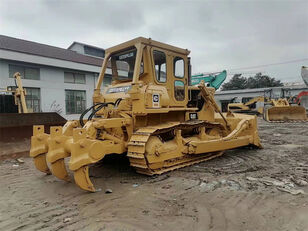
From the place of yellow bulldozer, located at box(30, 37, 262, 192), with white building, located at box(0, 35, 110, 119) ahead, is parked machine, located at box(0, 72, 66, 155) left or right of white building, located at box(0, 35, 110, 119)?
left

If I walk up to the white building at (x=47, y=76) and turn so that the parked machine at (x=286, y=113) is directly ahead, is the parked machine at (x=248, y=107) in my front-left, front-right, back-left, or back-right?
front-left

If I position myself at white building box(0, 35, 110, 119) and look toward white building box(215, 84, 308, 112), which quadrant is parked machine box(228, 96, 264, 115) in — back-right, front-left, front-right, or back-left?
front-right

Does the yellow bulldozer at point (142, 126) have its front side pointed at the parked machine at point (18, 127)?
no

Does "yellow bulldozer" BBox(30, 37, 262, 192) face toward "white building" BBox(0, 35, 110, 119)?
no

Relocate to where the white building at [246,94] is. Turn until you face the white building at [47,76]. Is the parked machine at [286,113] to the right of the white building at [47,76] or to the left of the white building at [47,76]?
left
